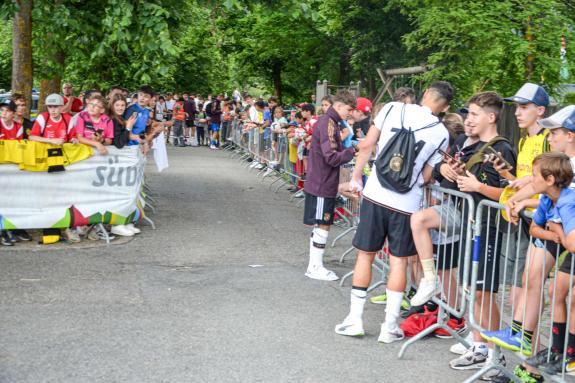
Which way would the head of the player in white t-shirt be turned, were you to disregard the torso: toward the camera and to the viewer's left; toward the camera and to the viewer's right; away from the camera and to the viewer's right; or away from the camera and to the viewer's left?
away from the camera and to the viewer's right

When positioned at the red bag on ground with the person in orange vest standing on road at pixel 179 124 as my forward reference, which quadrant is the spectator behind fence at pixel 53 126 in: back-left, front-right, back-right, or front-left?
front-left

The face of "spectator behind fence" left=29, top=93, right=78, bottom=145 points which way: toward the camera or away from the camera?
toward the camera

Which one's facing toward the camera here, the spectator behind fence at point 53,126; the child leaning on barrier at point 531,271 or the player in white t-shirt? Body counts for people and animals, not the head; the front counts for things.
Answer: the spectator behind fence

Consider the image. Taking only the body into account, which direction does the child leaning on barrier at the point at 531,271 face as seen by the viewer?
to the viewer's left

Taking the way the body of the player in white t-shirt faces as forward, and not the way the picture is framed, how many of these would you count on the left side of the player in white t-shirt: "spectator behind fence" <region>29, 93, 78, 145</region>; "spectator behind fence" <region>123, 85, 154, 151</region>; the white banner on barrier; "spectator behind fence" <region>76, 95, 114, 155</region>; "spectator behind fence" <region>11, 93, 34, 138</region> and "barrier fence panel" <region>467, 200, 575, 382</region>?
5

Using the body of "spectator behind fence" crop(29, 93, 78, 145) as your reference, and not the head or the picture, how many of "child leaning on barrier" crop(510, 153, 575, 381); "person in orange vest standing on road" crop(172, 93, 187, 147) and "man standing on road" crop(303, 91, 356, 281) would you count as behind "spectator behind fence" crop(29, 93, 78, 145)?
1

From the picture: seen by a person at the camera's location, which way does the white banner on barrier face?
facing the viewer

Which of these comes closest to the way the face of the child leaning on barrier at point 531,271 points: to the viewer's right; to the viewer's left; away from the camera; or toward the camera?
to the viewer's left

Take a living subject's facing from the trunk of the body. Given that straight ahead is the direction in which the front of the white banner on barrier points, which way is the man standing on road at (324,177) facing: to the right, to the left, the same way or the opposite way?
to the left

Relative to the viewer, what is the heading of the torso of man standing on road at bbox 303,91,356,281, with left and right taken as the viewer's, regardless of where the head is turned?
facing to the right of the viewer

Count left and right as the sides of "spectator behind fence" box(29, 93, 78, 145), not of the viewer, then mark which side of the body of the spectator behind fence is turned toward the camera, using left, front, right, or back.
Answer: front

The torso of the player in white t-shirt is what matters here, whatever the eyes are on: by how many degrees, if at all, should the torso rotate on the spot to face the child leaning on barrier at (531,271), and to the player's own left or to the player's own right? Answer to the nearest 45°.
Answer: approximately 90° to the player's own right

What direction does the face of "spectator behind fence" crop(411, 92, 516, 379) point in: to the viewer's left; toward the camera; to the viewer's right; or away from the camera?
to the viewer's left
